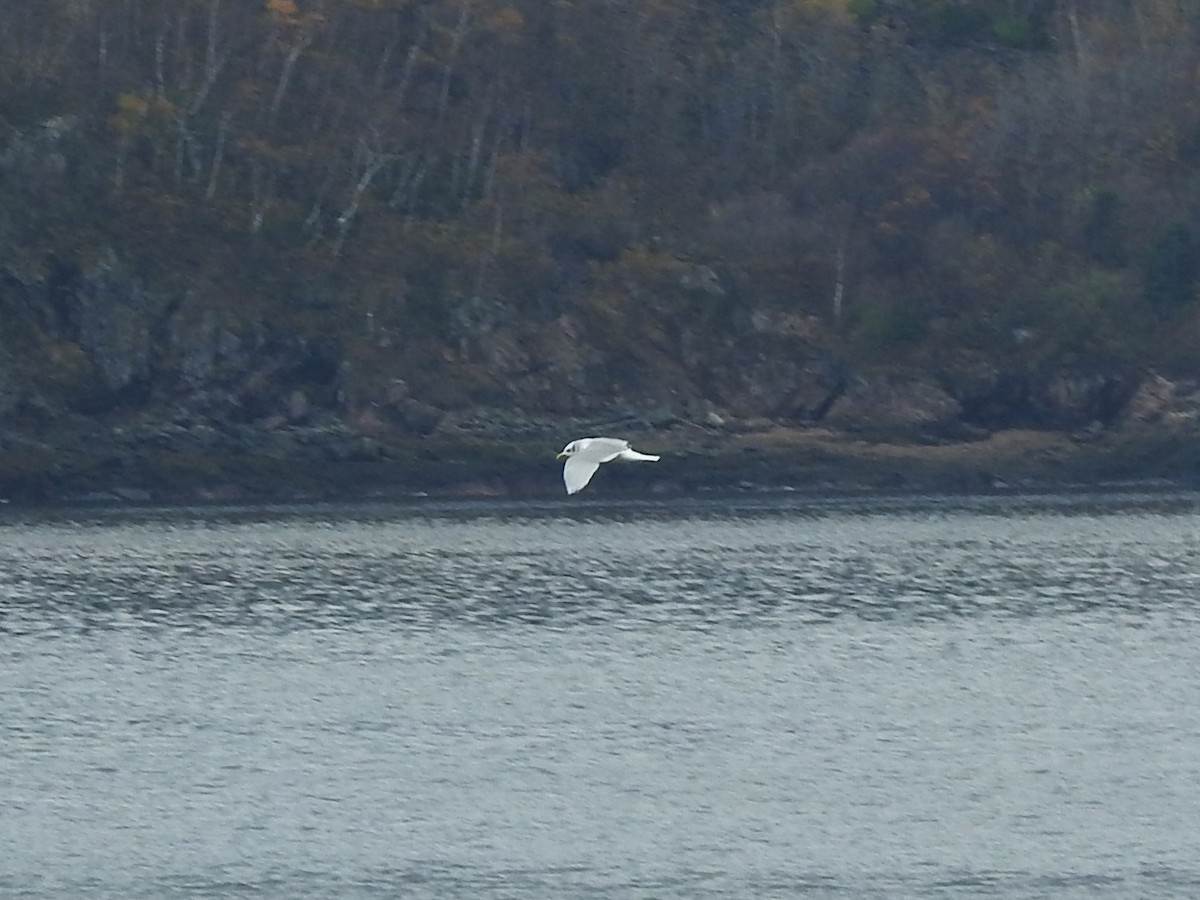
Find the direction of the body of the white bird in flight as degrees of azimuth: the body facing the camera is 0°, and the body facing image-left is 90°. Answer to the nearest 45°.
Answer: approximately 90°
